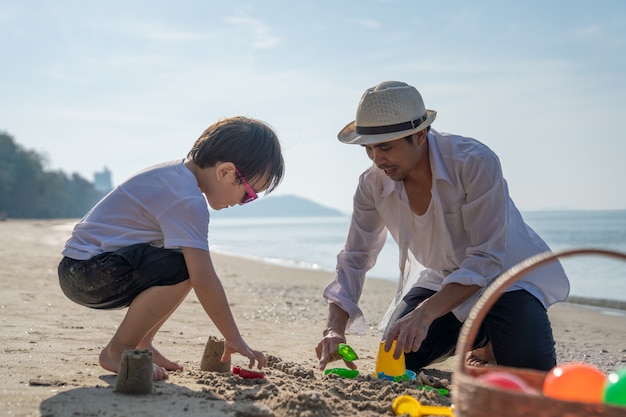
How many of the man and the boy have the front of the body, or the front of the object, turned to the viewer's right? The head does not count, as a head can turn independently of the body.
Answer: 1

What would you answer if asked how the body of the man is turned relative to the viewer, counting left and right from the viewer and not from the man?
facing the viewer and to the left of the viewer

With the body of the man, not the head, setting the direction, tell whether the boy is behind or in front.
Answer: in front

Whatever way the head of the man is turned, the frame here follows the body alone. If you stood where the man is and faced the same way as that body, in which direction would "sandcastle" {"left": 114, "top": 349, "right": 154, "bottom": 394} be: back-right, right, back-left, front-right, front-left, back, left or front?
front

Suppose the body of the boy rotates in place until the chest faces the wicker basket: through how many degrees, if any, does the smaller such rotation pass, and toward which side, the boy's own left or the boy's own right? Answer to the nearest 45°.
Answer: approximately 45° to the boy's own right

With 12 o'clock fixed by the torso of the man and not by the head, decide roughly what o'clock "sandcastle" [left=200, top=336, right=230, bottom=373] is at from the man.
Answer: The sandcastle is roughly at 1 o'clock from the man.

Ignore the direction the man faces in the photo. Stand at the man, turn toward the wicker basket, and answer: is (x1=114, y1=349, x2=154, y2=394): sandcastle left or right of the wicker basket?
right

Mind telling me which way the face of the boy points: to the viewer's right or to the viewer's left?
to the viewer's right

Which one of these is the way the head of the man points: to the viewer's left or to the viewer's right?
to the viewer's left

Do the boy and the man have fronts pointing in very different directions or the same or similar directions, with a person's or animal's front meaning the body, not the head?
very different directions

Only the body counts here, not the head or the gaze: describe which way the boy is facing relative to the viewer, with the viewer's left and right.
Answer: facing to the right of the viewer
